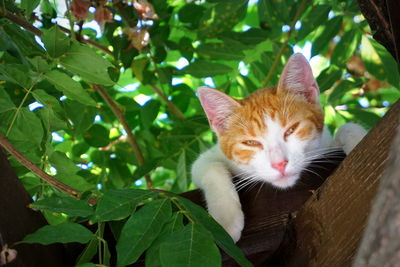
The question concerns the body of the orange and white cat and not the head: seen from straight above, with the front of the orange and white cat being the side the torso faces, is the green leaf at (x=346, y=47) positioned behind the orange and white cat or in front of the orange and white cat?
behind

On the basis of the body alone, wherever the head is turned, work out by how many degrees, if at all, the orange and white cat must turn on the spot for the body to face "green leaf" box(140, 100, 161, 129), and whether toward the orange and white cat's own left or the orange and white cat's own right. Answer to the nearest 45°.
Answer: approximately 135° to the orange and white cat's own right

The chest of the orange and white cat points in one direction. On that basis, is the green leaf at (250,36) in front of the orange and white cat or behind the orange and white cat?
behind

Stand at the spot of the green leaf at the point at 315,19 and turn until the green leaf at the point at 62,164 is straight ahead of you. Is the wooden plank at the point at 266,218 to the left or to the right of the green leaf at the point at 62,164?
left

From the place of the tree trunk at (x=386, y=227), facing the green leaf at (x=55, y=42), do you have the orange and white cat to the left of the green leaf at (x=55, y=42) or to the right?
right

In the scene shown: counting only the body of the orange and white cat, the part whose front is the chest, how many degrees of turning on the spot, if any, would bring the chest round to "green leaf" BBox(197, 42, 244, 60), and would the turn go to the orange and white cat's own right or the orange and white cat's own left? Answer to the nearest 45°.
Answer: approximately 135° to the orange and white cat's own right

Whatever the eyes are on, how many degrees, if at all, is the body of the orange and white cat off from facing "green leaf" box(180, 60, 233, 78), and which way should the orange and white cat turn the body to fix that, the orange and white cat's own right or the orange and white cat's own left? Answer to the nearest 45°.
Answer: approximately 135° to the orange and white cat's own right
